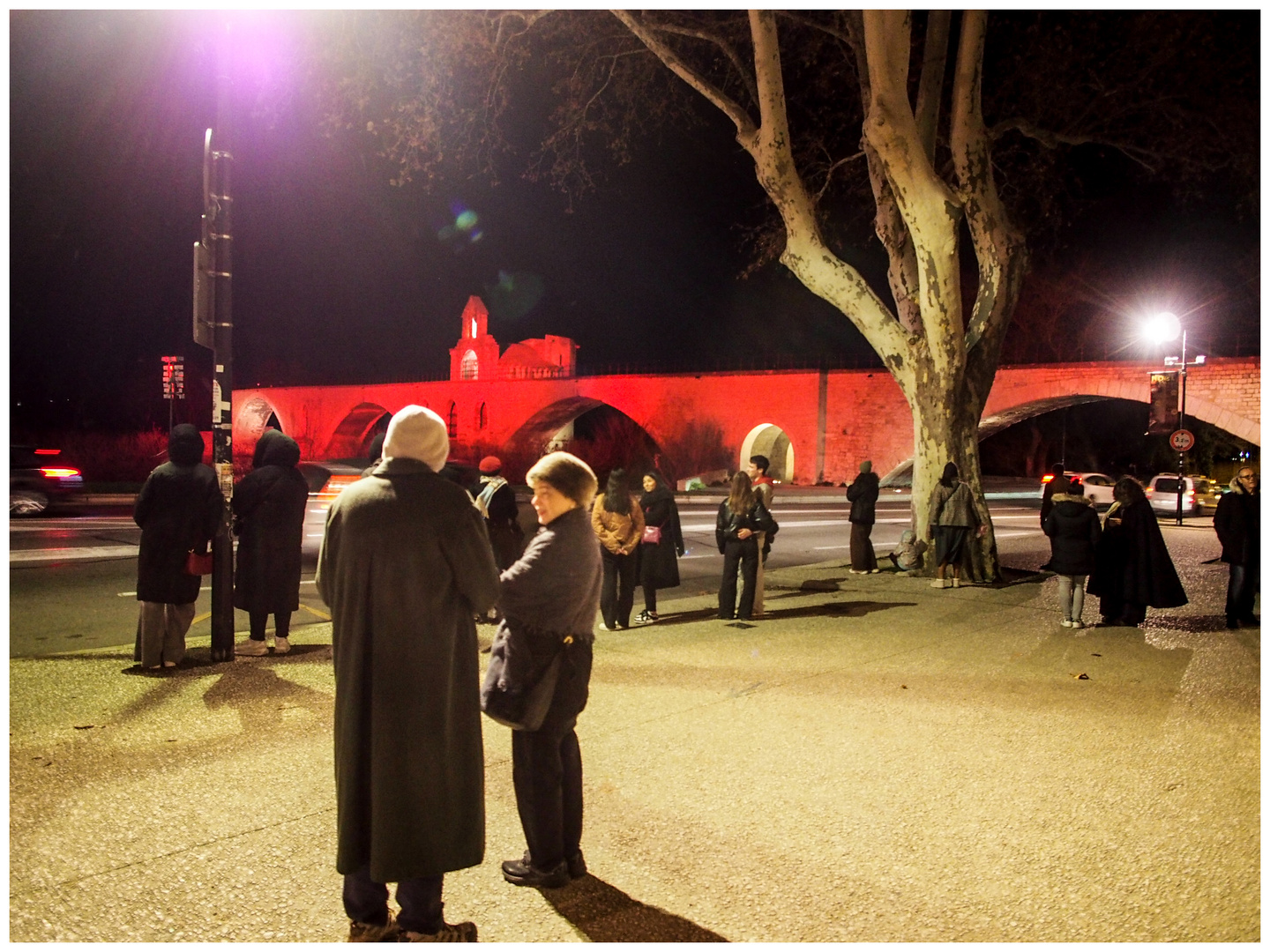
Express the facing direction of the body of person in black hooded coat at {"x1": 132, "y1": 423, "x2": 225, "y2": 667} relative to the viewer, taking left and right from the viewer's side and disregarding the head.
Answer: facing away from the viewer

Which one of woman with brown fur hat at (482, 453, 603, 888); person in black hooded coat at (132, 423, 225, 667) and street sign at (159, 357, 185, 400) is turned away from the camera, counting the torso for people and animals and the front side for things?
the person in black hooded coat

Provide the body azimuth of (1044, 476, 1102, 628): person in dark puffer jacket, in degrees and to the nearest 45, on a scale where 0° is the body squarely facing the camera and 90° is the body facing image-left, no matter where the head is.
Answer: approximately 180°

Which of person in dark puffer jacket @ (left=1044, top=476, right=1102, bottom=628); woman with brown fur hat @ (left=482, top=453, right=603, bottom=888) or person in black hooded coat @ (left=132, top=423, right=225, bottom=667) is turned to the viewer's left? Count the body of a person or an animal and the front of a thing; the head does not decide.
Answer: the woman with brown fur hat

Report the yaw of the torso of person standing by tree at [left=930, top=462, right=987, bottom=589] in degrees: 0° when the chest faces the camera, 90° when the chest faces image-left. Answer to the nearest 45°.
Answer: approximately 180°

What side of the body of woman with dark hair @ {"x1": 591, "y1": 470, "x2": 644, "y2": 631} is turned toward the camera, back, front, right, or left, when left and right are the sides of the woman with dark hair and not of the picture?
back

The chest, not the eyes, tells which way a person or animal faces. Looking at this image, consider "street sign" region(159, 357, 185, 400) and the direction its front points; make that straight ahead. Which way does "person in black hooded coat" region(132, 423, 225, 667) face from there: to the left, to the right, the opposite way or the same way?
the opposite way

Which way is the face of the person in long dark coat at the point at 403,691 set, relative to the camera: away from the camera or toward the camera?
away from the camera

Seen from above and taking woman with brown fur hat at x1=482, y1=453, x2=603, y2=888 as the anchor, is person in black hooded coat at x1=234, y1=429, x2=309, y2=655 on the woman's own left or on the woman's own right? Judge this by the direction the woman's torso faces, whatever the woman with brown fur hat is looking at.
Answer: on the woman's own right

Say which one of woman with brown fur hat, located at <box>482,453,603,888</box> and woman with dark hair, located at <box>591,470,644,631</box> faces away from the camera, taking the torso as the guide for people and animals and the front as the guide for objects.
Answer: woman with dark hair, located at <box>591,470,644,631</box>

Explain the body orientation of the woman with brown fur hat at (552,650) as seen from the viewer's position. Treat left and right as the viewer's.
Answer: facing to the left of the viewer
